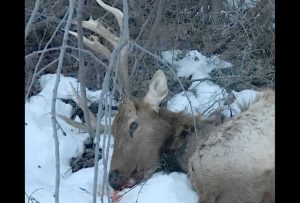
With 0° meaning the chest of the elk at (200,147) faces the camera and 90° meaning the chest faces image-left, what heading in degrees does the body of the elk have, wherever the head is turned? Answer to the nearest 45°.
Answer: approximately 90°
